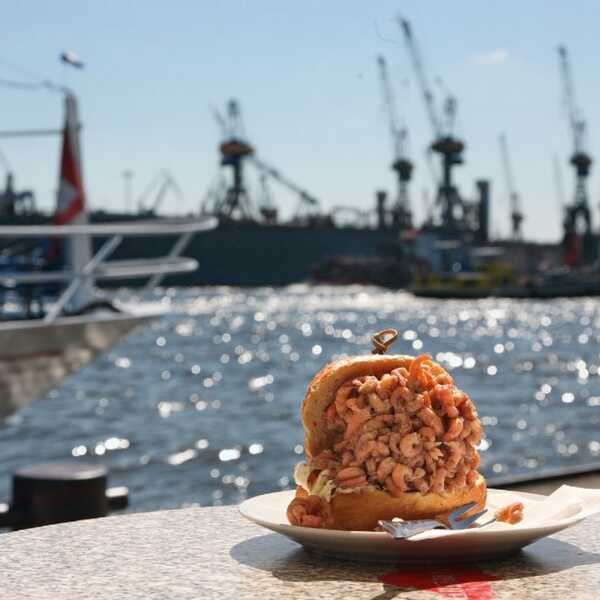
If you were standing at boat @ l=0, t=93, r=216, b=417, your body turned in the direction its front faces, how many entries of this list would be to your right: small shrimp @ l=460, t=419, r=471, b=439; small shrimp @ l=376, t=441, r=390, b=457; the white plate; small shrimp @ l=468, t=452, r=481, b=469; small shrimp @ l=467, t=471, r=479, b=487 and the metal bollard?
6

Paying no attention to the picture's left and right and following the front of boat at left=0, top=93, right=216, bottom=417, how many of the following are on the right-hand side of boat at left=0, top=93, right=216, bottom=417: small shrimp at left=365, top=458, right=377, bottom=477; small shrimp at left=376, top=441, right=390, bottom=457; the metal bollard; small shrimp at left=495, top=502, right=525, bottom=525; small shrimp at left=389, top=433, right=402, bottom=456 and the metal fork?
6

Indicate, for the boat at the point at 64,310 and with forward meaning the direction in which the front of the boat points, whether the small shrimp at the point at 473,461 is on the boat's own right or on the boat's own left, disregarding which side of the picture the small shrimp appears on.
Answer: on the boat's own right

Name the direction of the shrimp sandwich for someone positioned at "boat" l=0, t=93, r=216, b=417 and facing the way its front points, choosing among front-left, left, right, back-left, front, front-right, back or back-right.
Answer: right

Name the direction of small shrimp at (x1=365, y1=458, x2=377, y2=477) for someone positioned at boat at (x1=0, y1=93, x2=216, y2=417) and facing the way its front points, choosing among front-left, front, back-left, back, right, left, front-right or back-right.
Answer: right

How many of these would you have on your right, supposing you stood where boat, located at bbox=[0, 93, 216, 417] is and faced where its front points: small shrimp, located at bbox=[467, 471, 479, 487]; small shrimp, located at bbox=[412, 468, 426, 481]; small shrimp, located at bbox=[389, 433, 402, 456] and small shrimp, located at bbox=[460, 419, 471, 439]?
4

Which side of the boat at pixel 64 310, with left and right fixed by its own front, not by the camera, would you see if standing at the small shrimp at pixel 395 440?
right

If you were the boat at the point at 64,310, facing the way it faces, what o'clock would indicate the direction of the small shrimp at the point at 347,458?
The small shrimp is roughly at 3 o'clock from the boat.

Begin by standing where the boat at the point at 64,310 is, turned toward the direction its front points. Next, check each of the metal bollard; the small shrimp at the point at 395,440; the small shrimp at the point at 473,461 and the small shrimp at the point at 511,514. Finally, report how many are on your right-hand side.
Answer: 4

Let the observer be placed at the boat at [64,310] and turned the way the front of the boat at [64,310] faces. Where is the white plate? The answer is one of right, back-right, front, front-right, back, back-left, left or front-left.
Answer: right

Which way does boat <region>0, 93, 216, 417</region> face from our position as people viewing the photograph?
facing to the right of the viewer

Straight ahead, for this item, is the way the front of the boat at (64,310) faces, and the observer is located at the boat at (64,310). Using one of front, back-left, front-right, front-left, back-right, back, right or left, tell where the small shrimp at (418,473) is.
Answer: right

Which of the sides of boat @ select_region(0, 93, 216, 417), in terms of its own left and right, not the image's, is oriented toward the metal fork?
right

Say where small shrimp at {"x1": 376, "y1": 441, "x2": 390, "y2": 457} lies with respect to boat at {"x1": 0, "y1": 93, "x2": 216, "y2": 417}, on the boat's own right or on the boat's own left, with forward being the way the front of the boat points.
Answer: on the boat's own right
